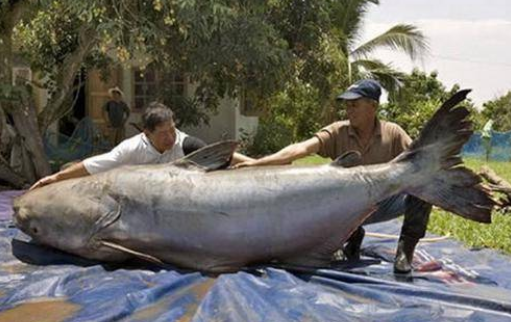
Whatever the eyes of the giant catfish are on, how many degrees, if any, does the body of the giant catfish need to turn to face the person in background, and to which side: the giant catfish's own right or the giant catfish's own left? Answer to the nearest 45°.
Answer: approximately 90° to the giant catfish's own right

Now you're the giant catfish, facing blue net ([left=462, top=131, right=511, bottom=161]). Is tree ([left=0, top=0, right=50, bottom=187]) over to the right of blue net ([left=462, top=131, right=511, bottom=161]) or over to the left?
left

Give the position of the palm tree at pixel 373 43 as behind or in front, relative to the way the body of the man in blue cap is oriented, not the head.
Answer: behind

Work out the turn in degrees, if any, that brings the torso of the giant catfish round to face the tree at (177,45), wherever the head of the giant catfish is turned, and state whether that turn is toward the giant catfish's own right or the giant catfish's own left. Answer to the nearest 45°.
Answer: approximately 90° to the giant catfish's own right

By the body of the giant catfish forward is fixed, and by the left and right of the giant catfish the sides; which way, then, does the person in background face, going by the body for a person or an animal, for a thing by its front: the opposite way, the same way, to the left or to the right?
to the left

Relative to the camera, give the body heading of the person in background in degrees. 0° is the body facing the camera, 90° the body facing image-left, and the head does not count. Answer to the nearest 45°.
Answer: approximately 0°

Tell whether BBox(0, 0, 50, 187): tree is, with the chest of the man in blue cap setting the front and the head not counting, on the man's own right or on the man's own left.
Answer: on the man's own right

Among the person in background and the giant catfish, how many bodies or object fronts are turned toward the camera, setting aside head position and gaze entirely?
1

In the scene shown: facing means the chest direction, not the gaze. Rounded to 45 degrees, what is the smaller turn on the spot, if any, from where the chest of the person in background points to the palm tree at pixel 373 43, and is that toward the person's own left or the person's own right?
approximately 135° to the person's own left

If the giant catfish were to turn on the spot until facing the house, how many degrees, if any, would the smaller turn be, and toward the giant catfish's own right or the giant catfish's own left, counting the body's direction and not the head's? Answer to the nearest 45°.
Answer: approximately 90° to the giant catfish's own right

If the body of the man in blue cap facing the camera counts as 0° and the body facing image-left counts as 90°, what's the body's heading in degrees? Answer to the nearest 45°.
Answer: approximately 45°

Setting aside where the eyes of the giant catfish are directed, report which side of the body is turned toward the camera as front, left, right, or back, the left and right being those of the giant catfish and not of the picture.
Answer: left

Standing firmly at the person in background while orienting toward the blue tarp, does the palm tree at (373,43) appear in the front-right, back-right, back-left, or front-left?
back-left
